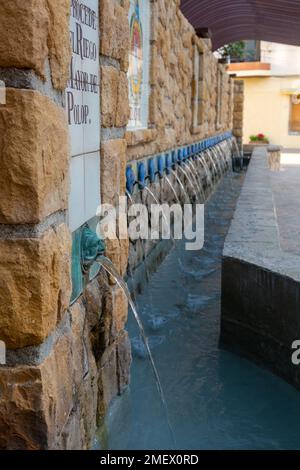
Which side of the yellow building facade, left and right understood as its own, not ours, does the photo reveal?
front
